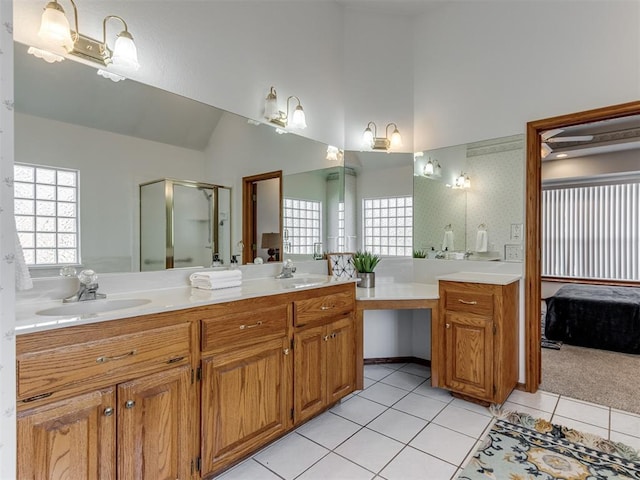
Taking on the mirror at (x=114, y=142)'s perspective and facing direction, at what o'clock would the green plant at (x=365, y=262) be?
The green plant is roughly at 10 o'clock from the mirror.

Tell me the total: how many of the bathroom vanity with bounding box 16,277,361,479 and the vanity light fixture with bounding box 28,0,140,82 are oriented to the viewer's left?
0

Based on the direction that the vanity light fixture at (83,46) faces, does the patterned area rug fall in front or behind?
in front

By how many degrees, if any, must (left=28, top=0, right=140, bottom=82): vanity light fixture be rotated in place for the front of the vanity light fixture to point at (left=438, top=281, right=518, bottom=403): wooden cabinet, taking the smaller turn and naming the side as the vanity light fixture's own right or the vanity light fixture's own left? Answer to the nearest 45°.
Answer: approximately 45° to the vanity light fixture's own left

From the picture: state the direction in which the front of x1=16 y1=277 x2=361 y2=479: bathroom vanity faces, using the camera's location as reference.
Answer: facing the viewer and to the right of the viewer

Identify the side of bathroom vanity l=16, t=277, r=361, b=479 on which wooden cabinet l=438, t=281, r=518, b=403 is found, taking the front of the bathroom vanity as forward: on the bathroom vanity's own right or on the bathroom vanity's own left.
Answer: on the bathroom vanity's own left

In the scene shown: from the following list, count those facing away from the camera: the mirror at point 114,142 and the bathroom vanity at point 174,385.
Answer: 0

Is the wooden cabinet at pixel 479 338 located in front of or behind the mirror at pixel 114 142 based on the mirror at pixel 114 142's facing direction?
in front

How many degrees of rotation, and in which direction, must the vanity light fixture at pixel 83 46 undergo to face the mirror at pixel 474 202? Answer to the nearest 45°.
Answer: approximately 45° to its left
